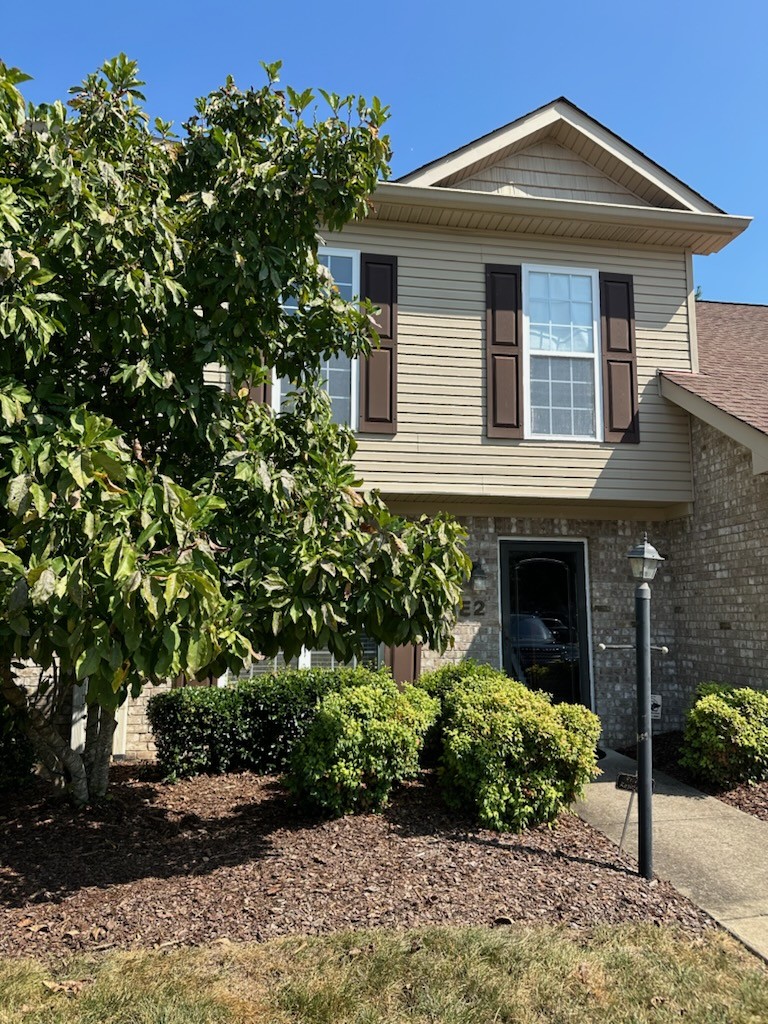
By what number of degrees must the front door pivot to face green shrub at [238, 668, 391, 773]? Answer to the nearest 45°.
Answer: approximately 45° to its right

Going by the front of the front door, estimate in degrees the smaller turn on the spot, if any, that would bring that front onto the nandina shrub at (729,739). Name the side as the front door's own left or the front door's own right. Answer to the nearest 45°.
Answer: approximately 45° to the front door's own left

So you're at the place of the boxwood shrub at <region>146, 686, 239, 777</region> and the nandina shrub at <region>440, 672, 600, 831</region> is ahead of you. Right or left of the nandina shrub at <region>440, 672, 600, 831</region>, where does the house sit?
left

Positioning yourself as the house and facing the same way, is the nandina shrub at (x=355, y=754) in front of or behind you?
in front

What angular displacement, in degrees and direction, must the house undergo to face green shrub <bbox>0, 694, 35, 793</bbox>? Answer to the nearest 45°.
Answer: approximately 45° to its right

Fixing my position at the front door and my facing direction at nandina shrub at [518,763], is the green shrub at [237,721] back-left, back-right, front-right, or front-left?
front-right

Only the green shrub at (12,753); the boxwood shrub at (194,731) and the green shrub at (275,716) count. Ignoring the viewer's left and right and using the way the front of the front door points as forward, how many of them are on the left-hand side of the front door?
0

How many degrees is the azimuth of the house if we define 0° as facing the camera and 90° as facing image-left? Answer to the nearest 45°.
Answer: approximately 0°

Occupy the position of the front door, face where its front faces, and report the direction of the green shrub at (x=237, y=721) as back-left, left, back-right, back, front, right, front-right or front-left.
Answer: front-right

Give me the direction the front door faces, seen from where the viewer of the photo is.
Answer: facing the viewer

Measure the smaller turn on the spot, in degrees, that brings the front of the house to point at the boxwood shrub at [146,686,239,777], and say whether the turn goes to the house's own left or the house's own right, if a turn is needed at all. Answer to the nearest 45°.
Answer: approximately 45° to the house's own right

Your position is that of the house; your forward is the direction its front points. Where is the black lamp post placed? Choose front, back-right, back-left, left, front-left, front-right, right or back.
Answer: front
